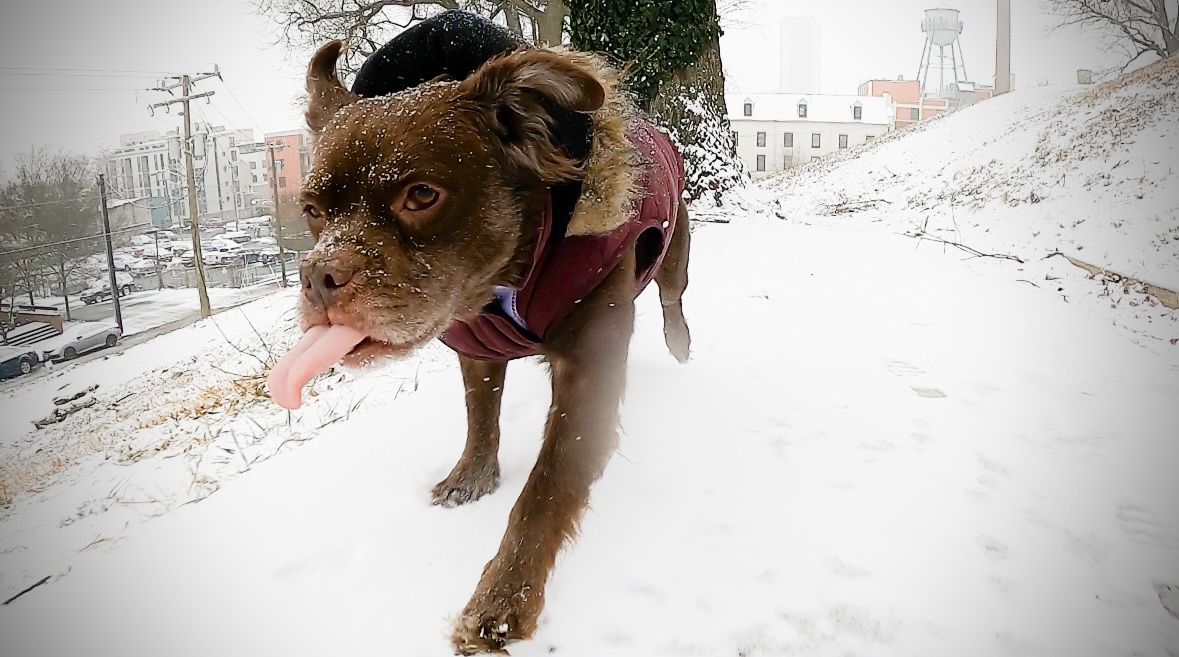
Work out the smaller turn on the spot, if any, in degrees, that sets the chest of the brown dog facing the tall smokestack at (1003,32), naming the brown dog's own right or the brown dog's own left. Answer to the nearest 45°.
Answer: approximately 180°

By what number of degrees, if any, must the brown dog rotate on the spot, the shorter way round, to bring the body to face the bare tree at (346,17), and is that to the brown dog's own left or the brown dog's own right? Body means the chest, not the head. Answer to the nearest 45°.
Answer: approximately 135° to the brown dog's own right

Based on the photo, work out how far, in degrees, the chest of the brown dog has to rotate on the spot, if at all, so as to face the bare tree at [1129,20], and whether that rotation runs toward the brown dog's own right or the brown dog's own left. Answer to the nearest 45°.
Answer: approximately 180°

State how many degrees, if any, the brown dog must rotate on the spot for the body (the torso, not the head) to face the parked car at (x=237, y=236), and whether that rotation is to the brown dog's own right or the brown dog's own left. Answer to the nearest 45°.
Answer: approximately 135° to the brown dog's own right

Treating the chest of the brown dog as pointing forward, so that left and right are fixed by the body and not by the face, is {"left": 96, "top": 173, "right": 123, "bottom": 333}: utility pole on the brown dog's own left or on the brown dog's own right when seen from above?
on the brown dog's own right

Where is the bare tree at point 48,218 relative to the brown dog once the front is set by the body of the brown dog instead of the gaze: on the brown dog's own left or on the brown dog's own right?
on the brown dog's own right

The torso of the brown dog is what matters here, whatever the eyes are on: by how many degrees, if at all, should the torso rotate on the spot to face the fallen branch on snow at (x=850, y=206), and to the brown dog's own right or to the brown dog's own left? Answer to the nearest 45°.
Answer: approximately 180°

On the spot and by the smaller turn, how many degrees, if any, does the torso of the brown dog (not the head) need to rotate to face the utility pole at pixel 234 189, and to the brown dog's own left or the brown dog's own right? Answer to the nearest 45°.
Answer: approximately 135° to the brown dog's own right

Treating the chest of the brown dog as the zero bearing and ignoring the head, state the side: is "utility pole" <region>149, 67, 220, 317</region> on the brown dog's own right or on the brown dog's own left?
on the brown dog's own right

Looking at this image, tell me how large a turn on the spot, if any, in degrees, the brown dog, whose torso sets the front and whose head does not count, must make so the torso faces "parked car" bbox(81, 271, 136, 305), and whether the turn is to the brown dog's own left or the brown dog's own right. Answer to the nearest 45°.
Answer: approximately 90° to the brown dog's own right

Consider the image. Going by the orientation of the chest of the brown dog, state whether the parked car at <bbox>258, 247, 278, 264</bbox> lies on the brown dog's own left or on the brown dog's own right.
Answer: on the brown dog's own right

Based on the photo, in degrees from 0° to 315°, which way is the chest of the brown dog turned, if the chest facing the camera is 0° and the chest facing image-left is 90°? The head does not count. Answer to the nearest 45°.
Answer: approximately 45°
